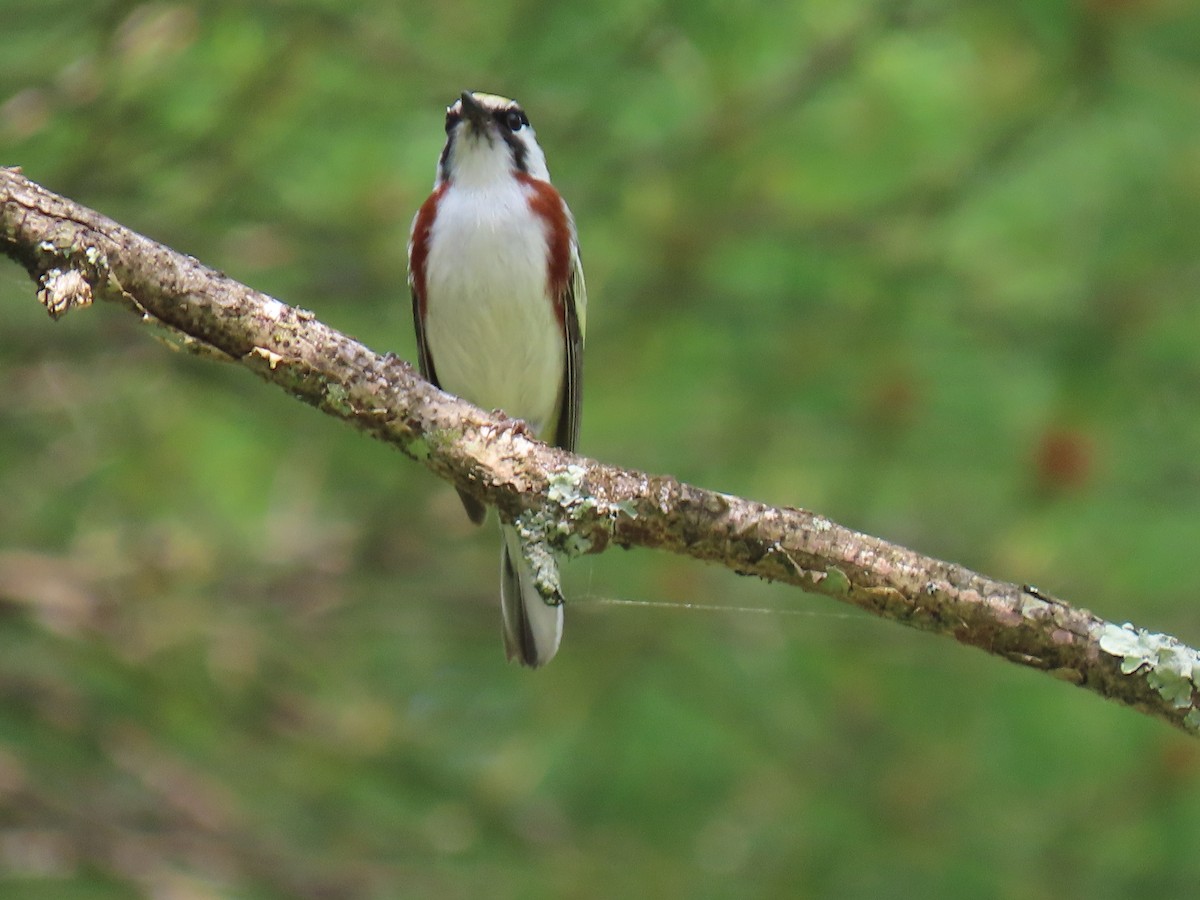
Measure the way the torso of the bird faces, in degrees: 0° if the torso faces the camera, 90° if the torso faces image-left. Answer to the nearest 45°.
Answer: approximately 0°
